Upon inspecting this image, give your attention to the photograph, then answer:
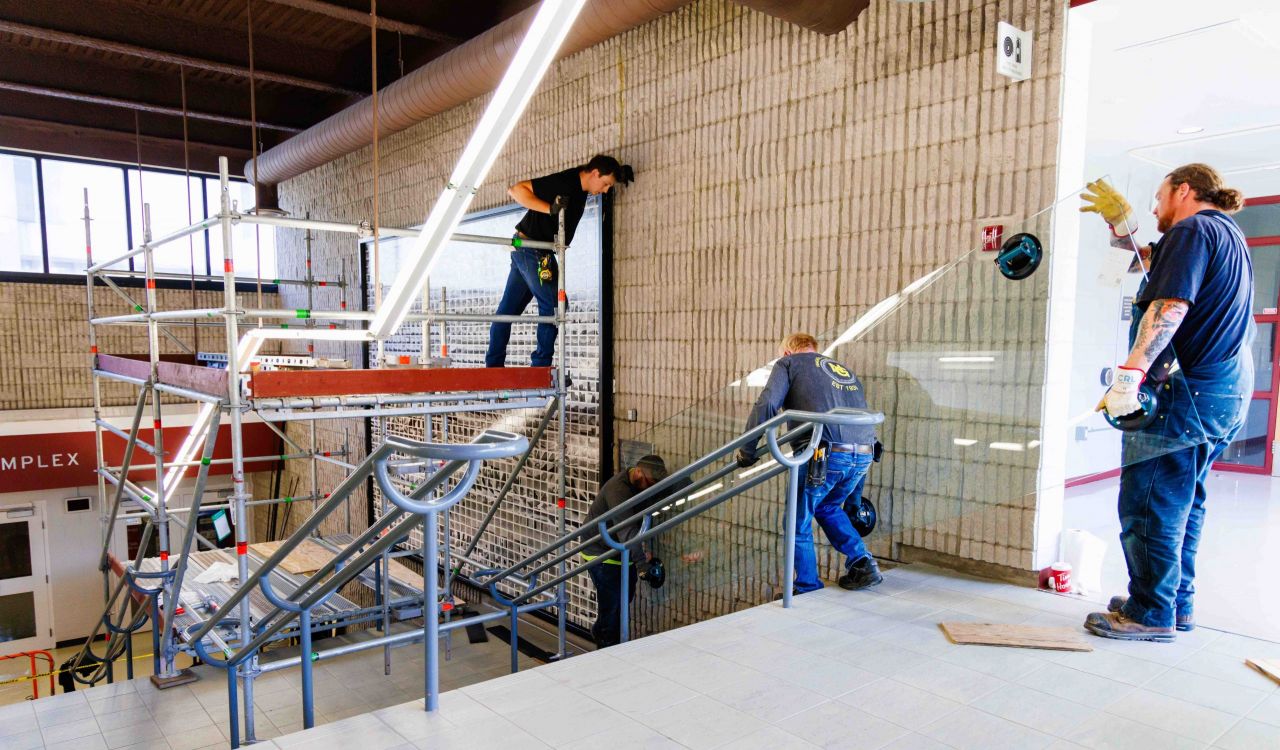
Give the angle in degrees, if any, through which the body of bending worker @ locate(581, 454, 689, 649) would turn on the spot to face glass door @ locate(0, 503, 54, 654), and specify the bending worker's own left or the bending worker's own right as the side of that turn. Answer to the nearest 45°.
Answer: approximately 135° to the bending worker's own left

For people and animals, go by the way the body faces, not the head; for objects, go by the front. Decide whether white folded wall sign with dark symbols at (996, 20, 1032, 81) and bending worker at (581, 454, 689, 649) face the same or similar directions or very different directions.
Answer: very different directions

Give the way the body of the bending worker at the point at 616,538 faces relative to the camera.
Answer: to the viewer's right

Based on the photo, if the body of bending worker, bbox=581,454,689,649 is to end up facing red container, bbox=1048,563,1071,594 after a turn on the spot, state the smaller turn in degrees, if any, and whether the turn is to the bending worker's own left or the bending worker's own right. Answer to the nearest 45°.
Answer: approximately 45° to the bending worker's own right

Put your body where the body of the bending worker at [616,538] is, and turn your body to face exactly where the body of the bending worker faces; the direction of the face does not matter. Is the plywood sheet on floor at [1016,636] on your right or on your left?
on your right

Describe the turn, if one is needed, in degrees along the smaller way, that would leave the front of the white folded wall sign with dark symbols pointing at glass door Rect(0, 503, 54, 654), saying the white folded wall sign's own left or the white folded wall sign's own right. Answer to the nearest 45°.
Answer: approximately 45° to the white folded wall sign's own right

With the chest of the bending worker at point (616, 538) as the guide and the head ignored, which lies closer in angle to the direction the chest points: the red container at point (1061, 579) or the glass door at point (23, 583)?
the red container

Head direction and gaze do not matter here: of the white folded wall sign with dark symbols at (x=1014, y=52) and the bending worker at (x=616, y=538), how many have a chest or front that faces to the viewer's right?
1

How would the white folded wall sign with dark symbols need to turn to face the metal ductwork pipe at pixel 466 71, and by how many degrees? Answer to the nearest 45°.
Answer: approximately 45° to its right
